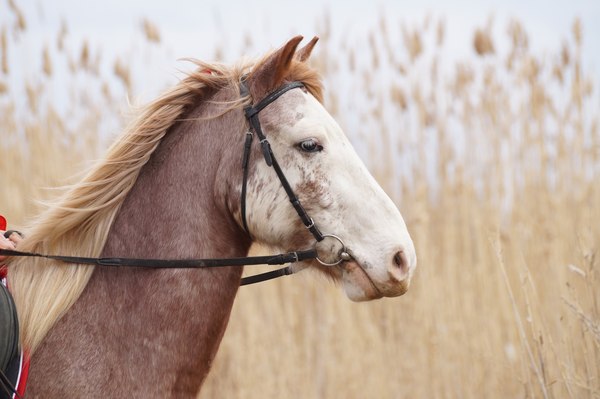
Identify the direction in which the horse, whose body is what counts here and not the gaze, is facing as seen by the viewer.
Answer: to the viewer's right
